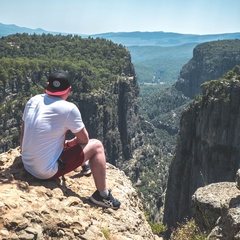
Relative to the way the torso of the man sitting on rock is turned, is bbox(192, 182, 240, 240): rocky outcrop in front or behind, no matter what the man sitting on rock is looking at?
in front

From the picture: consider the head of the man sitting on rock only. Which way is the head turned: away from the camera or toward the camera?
away from the camera

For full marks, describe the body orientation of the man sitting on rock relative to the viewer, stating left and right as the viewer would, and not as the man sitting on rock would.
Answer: facing away from the viewer and to the right of the viewer
